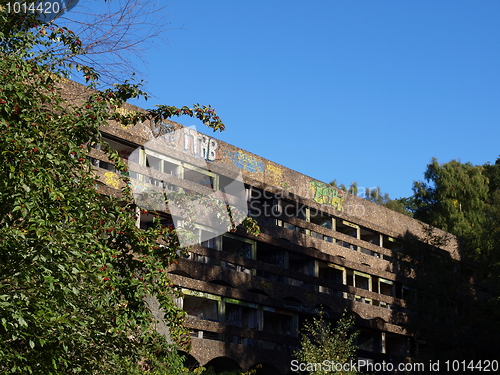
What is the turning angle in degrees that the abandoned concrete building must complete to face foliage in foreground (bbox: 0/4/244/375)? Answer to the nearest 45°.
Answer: approximately 45° to its right
